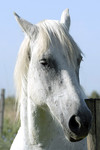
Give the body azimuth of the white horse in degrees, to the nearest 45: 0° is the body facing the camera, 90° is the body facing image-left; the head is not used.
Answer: approximately 315°
